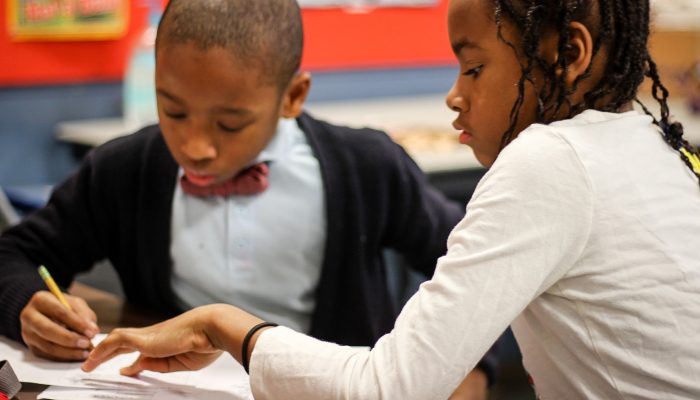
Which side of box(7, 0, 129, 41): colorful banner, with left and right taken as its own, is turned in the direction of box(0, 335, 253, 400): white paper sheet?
front

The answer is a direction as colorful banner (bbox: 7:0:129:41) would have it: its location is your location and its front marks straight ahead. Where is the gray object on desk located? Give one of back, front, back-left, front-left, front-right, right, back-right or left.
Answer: front

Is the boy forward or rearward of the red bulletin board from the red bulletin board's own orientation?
forward

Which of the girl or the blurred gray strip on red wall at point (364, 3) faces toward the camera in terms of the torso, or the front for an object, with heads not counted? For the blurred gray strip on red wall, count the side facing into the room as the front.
the blurred gray strip on red wall

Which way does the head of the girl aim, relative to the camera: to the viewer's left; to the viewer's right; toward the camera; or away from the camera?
to the viewer's left

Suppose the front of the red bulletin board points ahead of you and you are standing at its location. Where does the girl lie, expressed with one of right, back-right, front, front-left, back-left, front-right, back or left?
front

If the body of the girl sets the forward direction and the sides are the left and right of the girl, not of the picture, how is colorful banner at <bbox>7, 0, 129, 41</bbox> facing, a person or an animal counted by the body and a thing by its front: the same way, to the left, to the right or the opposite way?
to the left

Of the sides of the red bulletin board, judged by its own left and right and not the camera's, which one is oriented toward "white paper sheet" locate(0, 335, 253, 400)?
front

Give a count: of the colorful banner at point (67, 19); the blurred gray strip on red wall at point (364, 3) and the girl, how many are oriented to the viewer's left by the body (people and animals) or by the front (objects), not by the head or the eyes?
1

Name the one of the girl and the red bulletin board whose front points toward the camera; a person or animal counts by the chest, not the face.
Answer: the red bulletin board

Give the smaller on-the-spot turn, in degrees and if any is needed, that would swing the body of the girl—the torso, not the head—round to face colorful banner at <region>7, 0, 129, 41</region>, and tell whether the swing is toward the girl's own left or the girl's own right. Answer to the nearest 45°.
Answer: approximately 45° to the girl's own right

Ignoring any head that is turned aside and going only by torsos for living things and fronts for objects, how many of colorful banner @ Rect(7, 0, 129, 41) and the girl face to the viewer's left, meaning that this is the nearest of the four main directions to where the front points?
1

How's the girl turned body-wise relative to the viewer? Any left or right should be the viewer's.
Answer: facing to the left of the viewer
